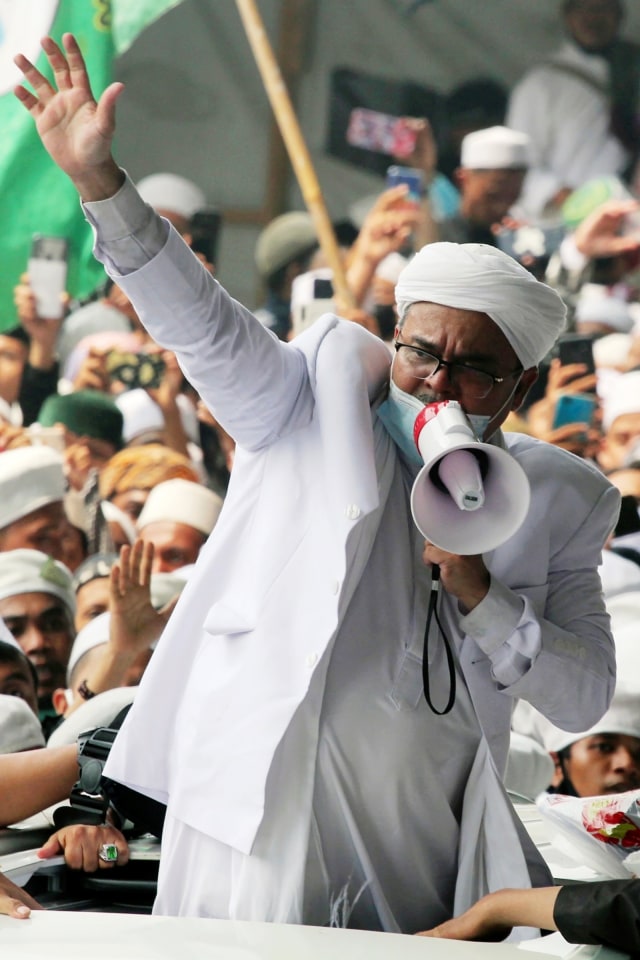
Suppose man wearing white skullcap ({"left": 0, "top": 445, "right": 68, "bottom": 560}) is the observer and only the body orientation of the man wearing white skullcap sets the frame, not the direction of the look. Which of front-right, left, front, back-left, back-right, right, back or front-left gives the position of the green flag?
back-left

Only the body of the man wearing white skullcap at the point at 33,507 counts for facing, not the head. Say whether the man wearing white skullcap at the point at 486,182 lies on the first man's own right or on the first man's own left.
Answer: on the first man's own left

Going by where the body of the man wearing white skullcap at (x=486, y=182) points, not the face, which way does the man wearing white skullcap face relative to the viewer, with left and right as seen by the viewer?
facing the viewer and to the right of the viewer

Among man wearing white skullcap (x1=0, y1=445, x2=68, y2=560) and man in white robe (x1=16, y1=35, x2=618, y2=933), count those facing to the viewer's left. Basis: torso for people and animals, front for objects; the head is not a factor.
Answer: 0

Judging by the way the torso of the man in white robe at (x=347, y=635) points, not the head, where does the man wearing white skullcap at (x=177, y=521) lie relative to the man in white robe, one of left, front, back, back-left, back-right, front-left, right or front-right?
back

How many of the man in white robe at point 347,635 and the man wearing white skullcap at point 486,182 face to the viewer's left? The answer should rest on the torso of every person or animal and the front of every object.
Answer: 0

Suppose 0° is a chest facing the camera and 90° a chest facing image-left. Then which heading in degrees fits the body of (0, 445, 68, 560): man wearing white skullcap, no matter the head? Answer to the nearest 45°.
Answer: approximately 315°

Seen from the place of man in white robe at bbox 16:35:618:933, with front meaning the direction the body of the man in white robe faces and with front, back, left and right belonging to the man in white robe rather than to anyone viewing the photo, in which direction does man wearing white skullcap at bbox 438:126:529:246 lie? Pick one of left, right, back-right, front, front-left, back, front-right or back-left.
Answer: back

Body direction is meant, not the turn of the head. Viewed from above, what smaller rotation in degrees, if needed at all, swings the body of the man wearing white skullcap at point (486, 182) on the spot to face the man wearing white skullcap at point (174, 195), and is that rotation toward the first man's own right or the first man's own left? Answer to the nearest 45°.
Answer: approximately 135° to the first man's own right

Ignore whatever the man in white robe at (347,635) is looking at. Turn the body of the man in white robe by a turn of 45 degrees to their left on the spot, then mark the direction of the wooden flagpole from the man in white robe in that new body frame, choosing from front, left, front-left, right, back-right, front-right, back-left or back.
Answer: back-left

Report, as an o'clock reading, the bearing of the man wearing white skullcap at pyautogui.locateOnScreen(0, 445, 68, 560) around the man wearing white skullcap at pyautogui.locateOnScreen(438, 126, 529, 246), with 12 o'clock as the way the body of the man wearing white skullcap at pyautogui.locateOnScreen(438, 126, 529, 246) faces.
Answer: the man wearing white skullcap at pyautogui.locateOnScreen(0, 445, 68, 560) is roughly at 3 o'clock from the man wearing white skullcap at pyautogui.locateOnScreen(438, 126, 529, 246).

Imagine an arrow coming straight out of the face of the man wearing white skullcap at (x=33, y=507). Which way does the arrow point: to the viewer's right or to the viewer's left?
to the viewer's right
